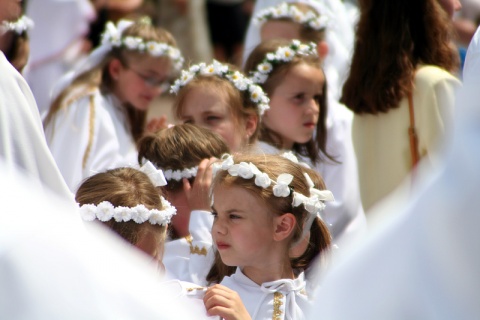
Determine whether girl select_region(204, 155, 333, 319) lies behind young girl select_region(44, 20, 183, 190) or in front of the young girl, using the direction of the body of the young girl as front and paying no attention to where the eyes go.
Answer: in front

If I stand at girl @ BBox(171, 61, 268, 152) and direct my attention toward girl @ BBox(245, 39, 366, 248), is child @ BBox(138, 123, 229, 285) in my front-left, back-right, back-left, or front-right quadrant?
back-right

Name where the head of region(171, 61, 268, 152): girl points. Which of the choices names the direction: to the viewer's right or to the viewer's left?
to the viewer's left

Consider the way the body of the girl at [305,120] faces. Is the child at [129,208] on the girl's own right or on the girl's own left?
on the girl's own right
